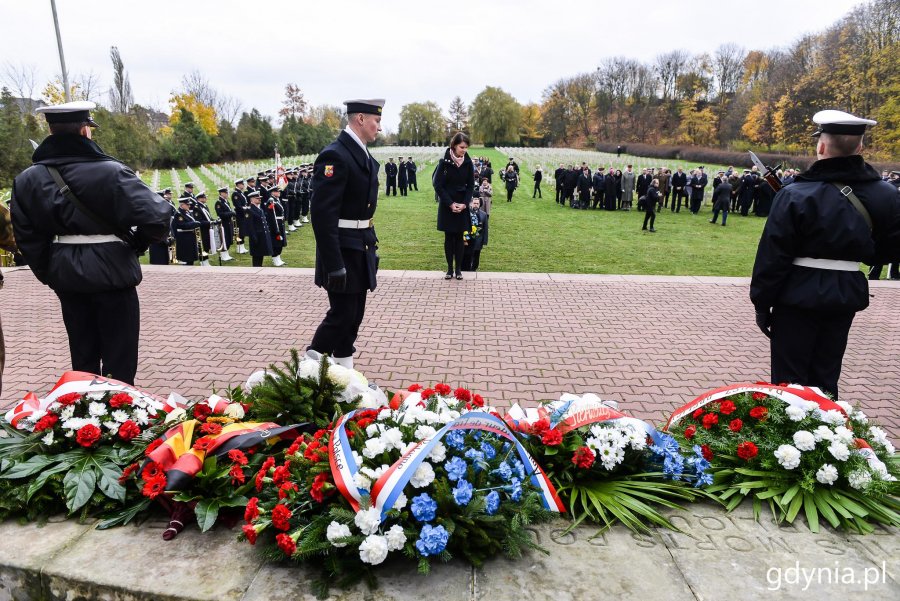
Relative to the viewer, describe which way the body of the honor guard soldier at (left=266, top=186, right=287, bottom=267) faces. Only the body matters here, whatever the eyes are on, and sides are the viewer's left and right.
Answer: facing the viewer and to the right of the viewer

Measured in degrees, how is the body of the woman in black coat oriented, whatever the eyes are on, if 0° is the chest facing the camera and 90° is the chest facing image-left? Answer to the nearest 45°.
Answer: approximately 0°

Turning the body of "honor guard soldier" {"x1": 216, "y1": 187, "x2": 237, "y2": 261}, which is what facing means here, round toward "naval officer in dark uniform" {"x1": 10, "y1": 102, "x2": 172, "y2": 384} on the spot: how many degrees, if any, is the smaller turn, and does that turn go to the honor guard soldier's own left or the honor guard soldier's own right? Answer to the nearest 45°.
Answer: approximately 45° to the honor guard soldier's own right

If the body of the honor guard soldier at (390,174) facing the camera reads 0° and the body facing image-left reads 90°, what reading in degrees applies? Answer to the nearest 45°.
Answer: approximately 0°

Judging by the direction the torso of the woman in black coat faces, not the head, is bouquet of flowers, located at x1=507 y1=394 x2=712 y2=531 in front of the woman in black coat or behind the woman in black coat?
in front

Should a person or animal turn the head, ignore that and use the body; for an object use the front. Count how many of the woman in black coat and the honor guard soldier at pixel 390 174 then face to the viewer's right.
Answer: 0

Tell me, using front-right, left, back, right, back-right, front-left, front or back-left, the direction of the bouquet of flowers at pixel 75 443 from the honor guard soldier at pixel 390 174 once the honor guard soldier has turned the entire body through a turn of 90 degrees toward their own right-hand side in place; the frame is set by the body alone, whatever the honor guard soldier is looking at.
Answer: left
